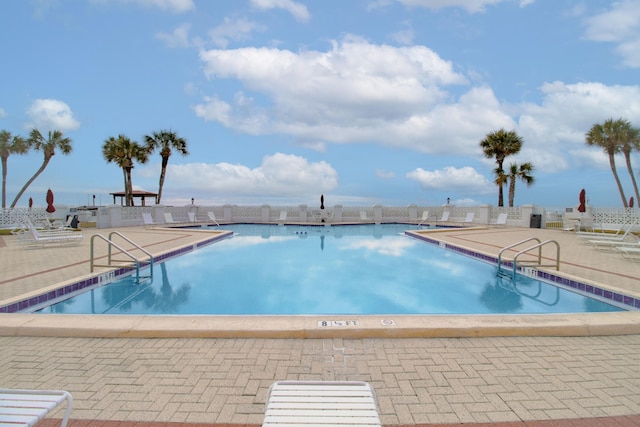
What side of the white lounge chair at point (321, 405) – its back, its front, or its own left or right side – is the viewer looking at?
back

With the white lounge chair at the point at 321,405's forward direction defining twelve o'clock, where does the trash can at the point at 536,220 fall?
The trash can is roughly at 1 o'clock from the white lounge chair.

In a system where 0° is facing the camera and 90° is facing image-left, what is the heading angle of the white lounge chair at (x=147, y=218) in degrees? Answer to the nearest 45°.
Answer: approximately 315°

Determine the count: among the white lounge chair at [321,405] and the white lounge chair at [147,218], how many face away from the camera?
1

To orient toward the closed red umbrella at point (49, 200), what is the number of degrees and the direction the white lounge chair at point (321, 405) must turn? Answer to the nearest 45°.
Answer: approximately 45° to its left

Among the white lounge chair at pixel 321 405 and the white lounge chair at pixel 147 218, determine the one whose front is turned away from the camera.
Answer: the white lounge chair at pixel 321 405

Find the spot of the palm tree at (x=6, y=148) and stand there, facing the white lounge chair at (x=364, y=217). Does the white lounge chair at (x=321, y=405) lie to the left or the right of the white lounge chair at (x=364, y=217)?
right

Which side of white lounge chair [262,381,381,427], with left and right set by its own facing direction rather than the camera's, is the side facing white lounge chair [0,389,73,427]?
left

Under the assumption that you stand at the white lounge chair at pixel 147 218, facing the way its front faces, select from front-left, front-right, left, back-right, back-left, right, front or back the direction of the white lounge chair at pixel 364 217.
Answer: front-left
